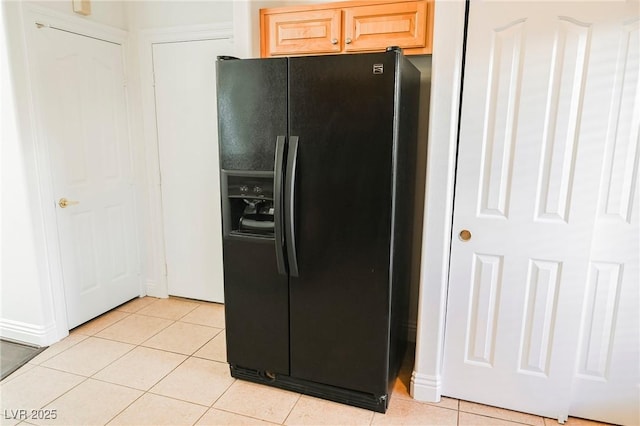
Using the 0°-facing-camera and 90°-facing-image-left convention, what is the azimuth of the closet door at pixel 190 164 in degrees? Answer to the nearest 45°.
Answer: approximately 0°

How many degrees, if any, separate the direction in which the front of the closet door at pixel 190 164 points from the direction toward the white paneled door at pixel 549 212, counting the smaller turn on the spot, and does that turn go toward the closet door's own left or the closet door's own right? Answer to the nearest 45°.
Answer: approximately 45° to the closet door's own left

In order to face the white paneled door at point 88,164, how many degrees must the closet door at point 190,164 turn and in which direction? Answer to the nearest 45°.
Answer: approximately 90° to its right

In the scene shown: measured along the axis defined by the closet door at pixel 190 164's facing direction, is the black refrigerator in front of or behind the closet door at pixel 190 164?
in front

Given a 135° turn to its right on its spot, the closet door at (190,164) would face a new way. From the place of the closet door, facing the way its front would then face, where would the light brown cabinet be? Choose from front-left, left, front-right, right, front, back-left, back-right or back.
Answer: back
